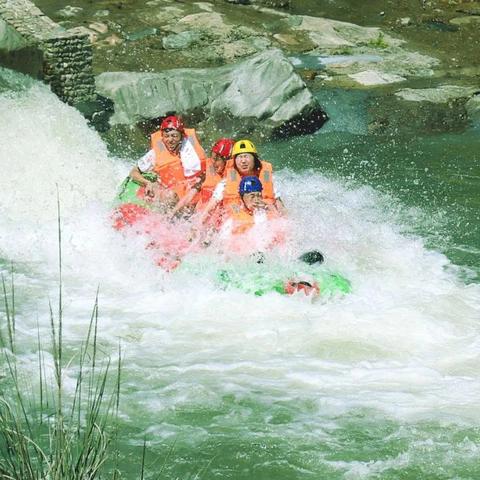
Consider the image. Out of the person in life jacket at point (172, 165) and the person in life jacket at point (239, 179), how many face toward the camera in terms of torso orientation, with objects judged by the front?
2

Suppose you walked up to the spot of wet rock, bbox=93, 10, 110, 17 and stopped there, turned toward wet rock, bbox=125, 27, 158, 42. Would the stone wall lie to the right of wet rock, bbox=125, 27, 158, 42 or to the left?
right

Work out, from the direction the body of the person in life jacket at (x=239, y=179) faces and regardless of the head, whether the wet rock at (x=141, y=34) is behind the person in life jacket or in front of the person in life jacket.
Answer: behind

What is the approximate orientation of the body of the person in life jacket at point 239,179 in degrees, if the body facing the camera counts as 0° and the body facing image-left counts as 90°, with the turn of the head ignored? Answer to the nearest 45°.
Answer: approximately 0°

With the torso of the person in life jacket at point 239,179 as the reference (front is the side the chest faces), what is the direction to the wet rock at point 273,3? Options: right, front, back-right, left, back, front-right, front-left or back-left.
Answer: back

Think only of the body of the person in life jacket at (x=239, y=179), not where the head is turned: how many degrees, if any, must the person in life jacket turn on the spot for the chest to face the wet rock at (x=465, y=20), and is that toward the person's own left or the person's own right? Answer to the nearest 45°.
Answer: approximately 135° to the person's own left

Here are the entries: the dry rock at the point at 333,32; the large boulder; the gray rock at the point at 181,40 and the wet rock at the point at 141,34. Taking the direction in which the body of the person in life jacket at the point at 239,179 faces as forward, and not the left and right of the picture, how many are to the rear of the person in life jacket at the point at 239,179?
4

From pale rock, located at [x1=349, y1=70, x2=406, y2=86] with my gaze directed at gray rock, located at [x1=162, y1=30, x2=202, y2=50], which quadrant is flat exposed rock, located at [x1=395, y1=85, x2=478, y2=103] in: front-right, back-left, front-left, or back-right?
back-left

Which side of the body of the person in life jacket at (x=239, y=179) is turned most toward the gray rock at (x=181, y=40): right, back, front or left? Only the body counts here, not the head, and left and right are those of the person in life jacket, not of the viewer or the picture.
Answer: back

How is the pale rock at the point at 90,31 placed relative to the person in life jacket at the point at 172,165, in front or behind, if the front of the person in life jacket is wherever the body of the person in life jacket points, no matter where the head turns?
behind

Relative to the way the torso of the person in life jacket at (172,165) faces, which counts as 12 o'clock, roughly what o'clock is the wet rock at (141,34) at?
The wet rock is roughly at 6 o'clock from the person in life jacket.

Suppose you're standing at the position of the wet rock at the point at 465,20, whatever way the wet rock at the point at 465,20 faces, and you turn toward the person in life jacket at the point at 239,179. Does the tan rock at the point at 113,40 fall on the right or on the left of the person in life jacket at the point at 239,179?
right

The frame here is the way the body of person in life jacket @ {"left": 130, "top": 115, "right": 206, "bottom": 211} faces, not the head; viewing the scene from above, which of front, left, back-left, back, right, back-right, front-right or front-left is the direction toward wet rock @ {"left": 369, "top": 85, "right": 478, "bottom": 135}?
back-left

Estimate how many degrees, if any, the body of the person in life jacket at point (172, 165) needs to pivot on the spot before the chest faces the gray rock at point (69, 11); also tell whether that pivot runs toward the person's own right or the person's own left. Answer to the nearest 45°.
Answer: approximately 180°

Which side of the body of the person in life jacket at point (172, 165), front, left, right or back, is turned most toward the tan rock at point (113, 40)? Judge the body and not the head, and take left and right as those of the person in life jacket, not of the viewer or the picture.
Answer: back

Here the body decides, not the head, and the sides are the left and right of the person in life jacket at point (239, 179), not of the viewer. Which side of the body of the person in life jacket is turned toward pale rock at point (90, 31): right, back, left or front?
back

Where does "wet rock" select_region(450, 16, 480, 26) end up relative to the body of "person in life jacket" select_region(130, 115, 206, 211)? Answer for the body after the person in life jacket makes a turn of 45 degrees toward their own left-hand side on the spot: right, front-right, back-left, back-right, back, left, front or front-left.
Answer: left
